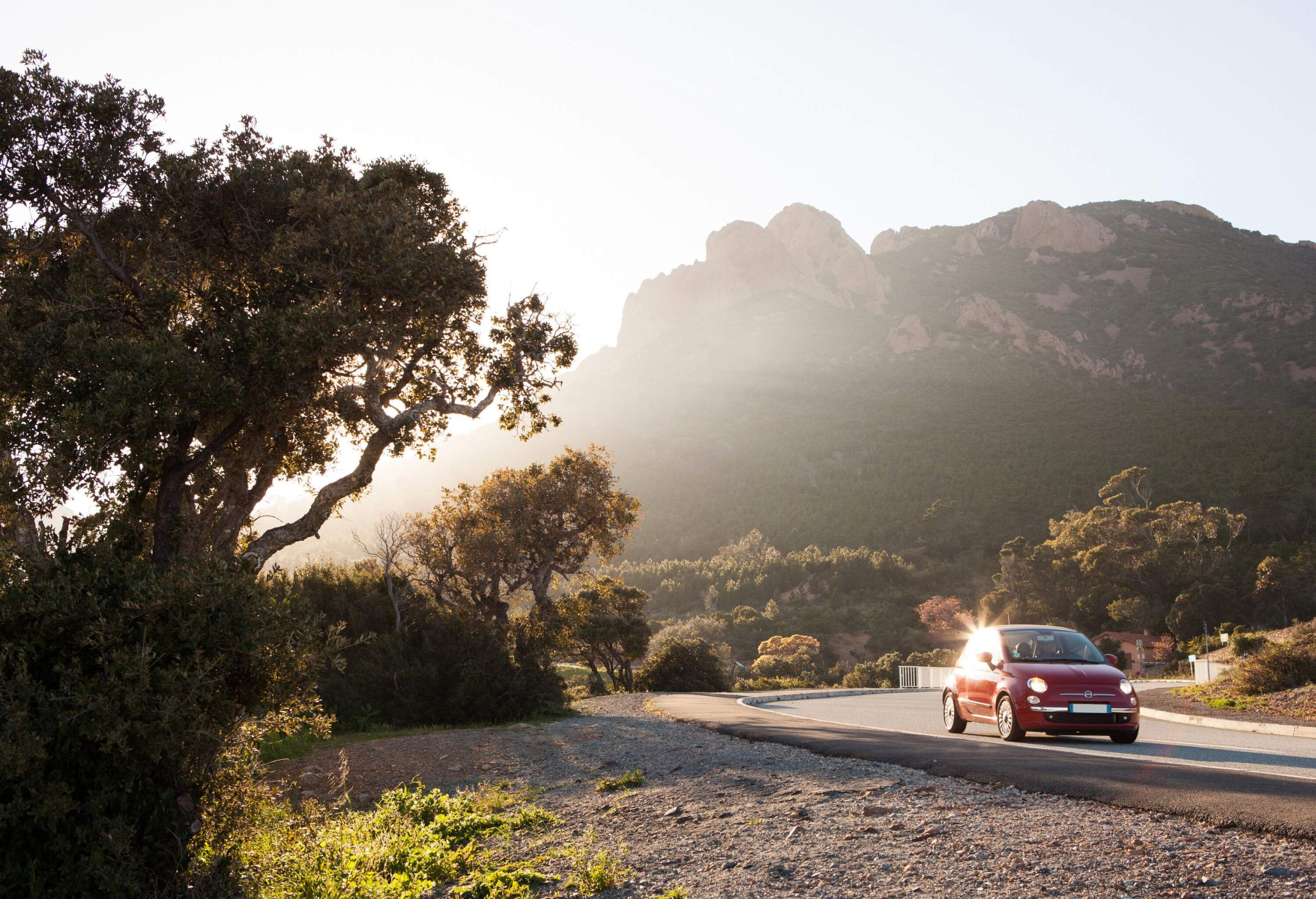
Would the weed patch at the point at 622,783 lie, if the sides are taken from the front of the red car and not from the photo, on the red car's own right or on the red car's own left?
on the red car's own right

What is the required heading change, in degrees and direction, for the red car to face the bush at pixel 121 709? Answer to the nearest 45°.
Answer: approximately 90° to its right

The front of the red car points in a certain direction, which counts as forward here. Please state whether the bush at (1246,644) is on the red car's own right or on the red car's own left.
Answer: on the red car's own left

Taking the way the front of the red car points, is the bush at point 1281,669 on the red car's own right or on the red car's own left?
on the red car's own left
